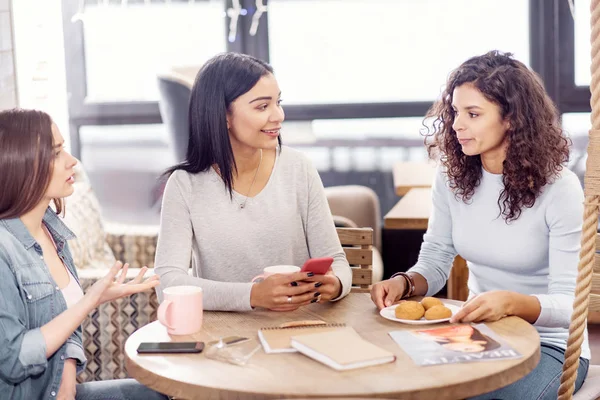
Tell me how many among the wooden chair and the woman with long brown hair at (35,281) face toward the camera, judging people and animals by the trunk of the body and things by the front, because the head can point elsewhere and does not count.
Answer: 1

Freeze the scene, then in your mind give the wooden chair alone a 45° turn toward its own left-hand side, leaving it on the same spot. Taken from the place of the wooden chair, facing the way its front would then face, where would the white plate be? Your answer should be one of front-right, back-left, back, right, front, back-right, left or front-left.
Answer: front-right

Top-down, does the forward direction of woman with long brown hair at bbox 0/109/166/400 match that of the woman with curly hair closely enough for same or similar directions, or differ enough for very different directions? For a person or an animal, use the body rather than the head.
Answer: very different directions

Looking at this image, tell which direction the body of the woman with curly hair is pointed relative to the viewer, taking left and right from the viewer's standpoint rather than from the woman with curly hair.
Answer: facing the viewer and to the left of the viewer

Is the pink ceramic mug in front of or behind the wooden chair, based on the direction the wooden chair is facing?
in front

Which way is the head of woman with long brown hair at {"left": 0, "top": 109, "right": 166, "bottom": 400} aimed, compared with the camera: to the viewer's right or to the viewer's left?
to the viewer's right

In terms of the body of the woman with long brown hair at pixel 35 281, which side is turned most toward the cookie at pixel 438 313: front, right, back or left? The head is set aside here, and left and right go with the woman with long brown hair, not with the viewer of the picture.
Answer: front

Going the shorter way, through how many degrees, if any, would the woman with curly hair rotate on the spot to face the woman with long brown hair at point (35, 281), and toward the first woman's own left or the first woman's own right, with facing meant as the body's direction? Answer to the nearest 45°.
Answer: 0° — they already face them

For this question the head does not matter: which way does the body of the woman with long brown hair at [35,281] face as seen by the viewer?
to the viewer's right

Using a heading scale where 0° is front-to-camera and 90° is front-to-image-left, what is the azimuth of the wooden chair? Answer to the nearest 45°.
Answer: approximately 0°
